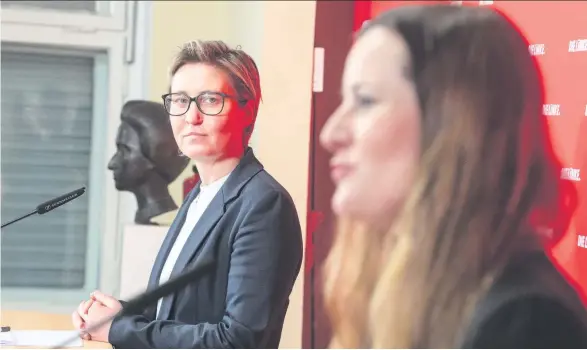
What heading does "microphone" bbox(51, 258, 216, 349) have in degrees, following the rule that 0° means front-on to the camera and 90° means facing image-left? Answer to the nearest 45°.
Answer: approximately 270°

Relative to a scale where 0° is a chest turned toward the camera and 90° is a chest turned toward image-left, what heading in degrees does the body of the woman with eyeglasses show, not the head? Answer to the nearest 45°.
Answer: approximately 45°

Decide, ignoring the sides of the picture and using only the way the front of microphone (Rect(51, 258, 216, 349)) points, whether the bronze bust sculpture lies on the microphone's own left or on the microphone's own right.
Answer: on the microphone's own left

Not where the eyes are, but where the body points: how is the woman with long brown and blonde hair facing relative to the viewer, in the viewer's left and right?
facing to the left of the viewer

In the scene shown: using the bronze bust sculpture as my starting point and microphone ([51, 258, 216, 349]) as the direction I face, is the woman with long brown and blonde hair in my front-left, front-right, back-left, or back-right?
front-left

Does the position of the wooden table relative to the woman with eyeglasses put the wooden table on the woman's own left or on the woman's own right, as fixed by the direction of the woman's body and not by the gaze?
on the woman's own right

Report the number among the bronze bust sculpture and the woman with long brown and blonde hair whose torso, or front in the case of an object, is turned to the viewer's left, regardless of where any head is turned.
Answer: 2

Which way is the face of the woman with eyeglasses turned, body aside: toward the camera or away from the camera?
toward the camera
